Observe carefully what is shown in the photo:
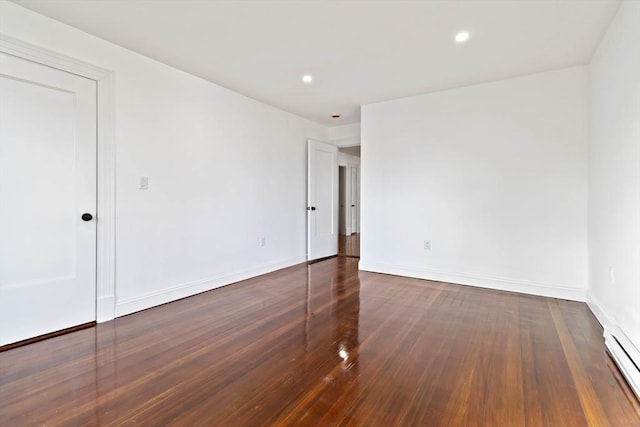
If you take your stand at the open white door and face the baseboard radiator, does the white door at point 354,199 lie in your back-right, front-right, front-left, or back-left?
back-left

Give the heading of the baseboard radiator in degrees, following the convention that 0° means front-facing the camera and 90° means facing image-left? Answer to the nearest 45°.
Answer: approximately 90°

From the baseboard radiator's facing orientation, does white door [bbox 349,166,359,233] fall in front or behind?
in front

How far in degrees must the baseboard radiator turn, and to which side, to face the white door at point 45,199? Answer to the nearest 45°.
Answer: approximately 45° to its left

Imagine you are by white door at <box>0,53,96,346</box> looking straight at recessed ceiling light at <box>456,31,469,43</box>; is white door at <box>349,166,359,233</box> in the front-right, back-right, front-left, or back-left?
front-left

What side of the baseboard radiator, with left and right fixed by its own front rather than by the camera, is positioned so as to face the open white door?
front
